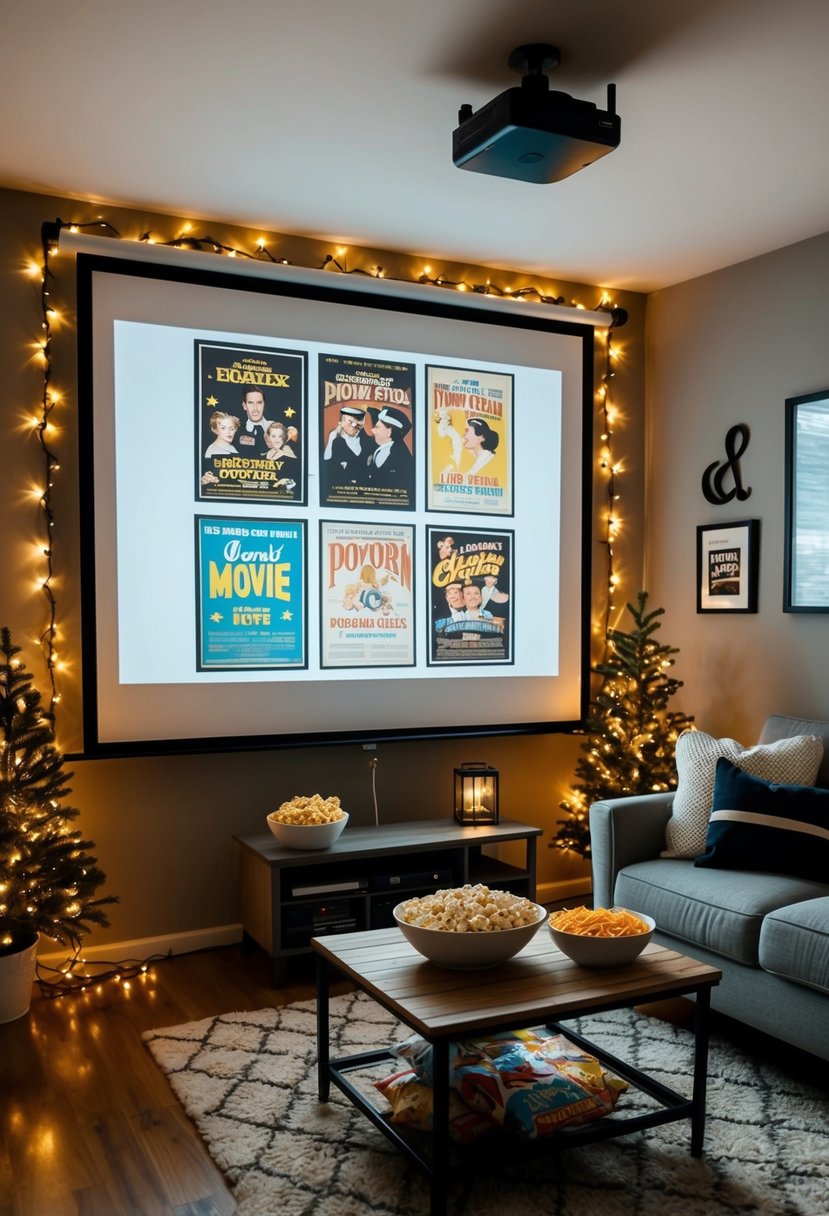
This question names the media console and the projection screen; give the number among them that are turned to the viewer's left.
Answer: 0

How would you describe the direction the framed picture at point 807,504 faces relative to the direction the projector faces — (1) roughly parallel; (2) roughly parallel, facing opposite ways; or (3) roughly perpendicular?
roughly perpendicular

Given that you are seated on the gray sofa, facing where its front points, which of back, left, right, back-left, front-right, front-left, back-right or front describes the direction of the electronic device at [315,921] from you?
front-right

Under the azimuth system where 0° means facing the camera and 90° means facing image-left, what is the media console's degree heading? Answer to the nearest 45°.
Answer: approximately 315°

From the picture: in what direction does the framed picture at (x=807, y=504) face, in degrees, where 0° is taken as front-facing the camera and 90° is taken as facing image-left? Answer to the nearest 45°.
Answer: approximately 45°

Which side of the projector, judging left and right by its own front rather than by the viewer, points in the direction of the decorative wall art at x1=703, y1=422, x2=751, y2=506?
right

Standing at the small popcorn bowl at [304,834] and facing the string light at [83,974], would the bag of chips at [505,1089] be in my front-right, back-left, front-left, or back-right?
back-left

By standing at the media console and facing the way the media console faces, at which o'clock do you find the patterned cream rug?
The patterned cream rug is roughly at 1 o'clock from the media console.

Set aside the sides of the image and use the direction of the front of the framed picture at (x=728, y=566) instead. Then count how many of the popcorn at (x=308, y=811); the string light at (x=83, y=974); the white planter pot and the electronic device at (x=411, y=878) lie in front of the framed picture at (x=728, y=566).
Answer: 4

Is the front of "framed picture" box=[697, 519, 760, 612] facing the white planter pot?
yes

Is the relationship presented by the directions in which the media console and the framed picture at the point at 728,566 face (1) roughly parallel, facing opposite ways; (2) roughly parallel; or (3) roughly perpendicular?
roughly perpendicular

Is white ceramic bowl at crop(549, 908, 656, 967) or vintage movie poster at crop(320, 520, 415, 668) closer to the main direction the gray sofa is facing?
the white ceramic bowl

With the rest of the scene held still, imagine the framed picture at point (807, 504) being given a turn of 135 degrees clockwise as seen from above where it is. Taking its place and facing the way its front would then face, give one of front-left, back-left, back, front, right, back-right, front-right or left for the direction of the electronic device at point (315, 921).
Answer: back-left

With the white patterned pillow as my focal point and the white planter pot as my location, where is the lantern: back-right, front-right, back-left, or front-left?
front-left

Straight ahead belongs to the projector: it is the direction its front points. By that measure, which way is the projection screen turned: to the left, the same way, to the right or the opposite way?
the opposite way

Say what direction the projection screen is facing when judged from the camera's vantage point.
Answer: facing the viewer and to the right of the viewer

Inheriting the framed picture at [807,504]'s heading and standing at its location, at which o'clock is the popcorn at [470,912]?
The popcorn is roughly at 11 o'clock from the framed picture.

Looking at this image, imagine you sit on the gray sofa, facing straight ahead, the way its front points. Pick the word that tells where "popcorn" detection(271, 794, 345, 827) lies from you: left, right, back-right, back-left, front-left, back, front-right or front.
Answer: front-right

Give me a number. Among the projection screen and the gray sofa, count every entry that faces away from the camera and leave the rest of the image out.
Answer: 0
